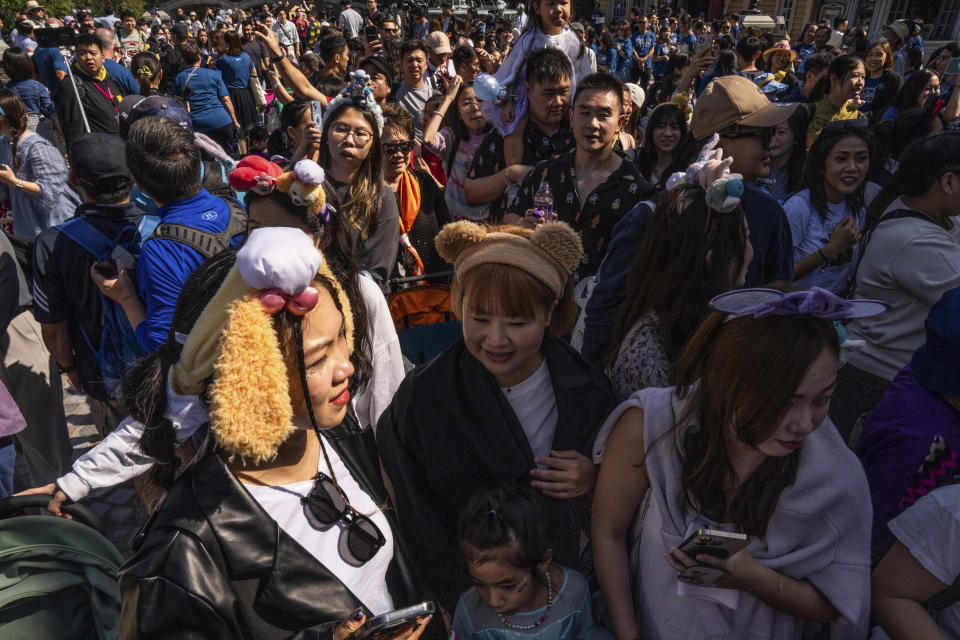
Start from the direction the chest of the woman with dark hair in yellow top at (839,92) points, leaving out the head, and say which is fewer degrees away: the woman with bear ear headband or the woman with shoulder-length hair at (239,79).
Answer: the woman with bear ear headband

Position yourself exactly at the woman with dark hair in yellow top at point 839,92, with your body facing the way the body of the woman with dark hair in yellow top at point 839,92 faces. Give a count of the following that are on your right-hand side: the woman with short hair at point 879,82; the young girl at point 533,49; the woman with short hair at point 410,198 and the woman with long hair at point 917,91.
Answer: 2

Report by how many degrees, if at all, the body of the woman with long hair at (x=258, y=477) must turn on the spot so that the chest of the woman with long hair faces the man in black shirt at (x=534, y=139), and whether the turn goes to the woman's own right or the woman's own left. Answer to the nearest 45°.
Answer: approximately 90° to the woman's own left

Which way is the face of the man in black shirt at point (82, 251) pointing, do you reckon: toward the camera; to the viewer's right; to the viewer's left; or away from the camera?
away from the camera

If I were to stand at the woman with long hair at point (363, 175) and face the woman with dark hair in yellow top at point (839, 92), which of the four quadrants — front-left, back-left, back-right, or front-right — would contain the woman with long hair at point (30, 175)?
back-left

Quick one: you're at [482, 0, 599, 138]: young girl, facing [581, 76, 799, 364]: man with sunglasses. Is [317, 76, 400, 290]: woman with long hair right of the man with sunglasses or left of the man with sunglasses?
right
